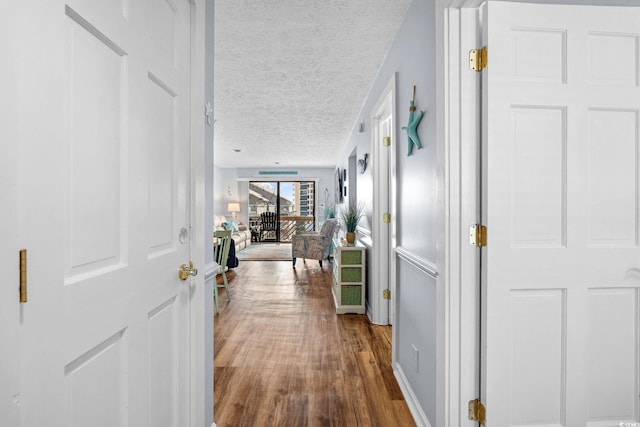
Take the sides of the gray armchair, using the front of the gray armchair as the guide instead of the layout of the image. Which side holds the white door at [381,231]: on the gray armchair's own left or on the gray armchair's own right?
on the gray armchair's own left

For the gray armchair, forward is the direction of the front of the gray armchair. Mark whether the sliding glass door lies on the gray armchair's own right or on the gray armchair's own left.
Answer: on the gray armchair's own right

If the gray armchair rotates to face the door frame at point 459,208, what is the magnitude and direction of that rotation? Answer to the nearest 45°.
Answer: approximately 90° to its left

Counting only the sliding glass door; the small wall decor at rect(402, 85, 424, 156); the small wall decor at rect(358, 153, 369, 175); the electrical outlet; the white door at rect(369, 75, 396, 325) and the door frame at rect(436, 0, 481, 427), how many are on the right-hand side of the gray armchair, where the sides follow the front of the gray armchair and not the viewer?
1

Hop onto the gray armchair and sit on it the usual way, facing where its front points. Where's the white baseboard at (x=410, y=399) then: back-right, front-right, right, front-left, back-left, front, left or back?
left

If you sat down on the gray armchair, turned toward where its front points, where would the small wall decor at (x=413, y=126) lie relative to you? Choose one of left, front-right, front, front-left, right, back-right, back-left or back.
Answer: left

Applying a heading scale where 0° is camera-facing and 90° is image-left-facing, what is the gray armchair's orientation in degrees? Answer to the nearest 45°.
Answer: approximately 90°

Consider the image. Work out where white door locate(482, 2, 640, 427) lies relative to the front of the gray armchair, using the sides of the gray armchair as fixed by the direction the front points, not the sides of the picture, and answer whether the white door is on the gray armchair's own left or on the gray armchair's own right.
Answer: on the gray armchair's own left

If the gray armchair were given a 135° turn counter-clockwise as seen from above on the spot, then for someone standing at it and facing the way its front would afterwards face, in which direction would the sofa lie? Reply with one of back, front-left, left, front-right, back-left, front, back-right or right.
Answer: back

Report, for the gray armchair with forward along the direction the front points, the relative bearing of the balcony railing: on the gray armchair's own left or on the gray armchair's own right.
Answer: on the gray armchair's own right
